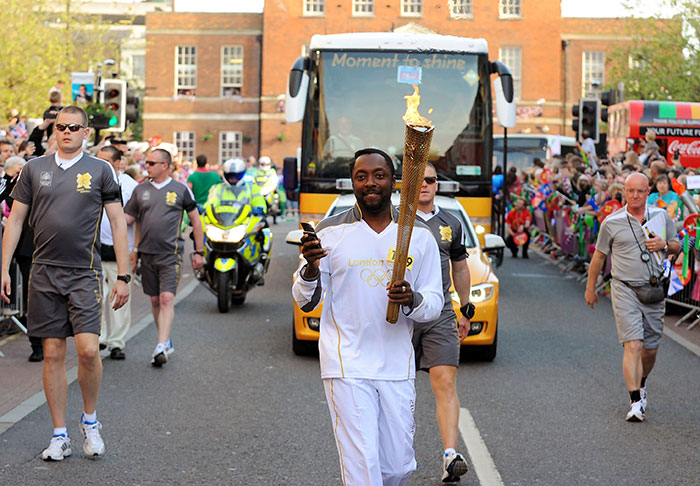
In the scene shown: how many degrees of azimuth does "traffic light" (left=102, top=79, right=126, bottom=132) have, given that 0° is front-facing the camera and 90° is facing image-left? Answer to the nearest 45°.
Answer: approximately 0°

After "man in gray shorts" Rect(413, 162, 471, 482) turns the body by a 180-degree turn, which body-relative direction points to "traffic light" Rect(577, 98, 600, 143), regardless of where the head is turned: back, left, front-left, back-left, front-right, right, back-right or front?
front

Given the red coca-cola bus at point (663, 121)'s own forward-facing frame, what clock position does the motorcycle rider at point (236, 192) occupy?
The motorcycle rider is roughly at 11 o'clock from the red coca-cola bus.

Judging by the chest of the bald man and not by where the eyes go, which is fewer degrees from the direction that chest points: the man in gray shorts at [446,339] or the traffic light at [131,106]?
the man in gray shorts

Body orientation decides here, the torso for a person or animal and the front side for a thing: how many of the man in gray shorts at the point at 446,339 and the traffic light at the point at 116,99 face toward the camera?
2

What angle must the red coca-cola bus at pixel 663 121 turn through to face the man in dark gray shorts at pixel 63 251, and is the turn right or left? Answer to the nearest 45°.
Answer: approximately 45° to its left

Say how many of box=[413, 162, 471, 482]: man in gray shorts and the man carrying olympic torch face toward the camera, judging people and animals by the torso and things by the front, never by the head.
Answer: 2
